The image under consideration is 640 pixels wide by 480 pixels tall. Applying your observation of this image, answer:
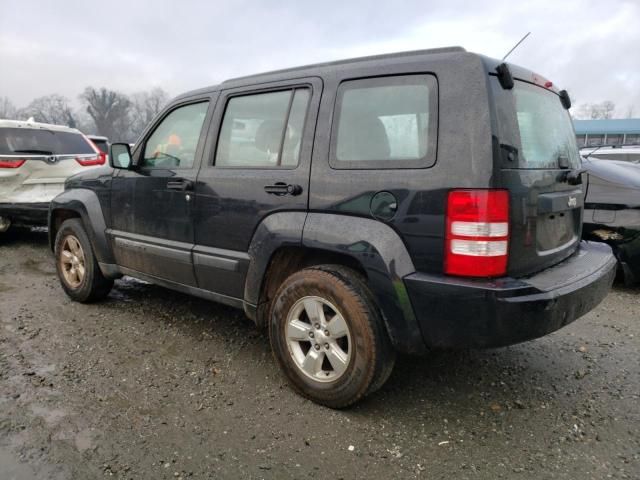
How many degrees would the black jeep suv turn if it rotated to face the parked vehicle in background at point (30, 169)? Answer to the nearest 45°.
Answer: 0° — it already faces it

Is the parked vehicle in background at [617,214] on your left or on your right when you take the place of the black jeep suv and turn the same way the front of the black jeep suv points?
on your right

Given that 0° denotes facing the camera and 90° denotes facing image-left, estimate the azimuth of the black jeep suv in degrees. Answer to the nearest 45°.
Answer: approximately 135°
